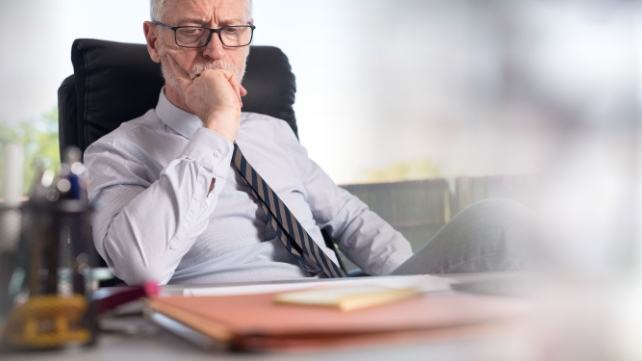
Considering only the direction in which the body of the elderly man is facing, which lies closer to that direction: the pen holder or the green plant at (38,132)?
the pen holder

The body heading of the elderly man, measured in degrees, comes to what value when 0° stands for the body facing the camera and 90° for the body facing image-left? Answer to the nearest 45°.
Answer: approximately 315°

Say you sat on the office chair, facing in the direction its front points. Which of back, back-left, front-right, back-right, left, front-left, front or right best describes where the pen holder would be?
front-right

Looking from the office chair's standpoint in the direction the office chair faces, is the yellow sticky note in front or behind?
in front

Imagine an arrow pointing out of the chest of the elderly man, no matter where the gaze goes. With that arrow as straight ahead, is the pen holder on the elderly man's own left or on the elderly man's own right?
on the elderly man's own right

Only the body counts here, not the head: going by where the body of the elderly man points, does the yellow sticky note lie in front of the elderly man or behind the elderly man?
in front

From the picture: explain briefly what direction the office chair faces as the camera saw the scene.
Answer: facing the viewer and to the right of the viewer

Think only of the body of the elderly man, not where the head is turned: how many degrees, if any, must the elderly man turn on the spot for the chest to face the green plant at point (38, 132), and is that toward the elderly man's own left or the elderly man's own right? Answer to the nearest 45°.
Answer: approximately 180°
